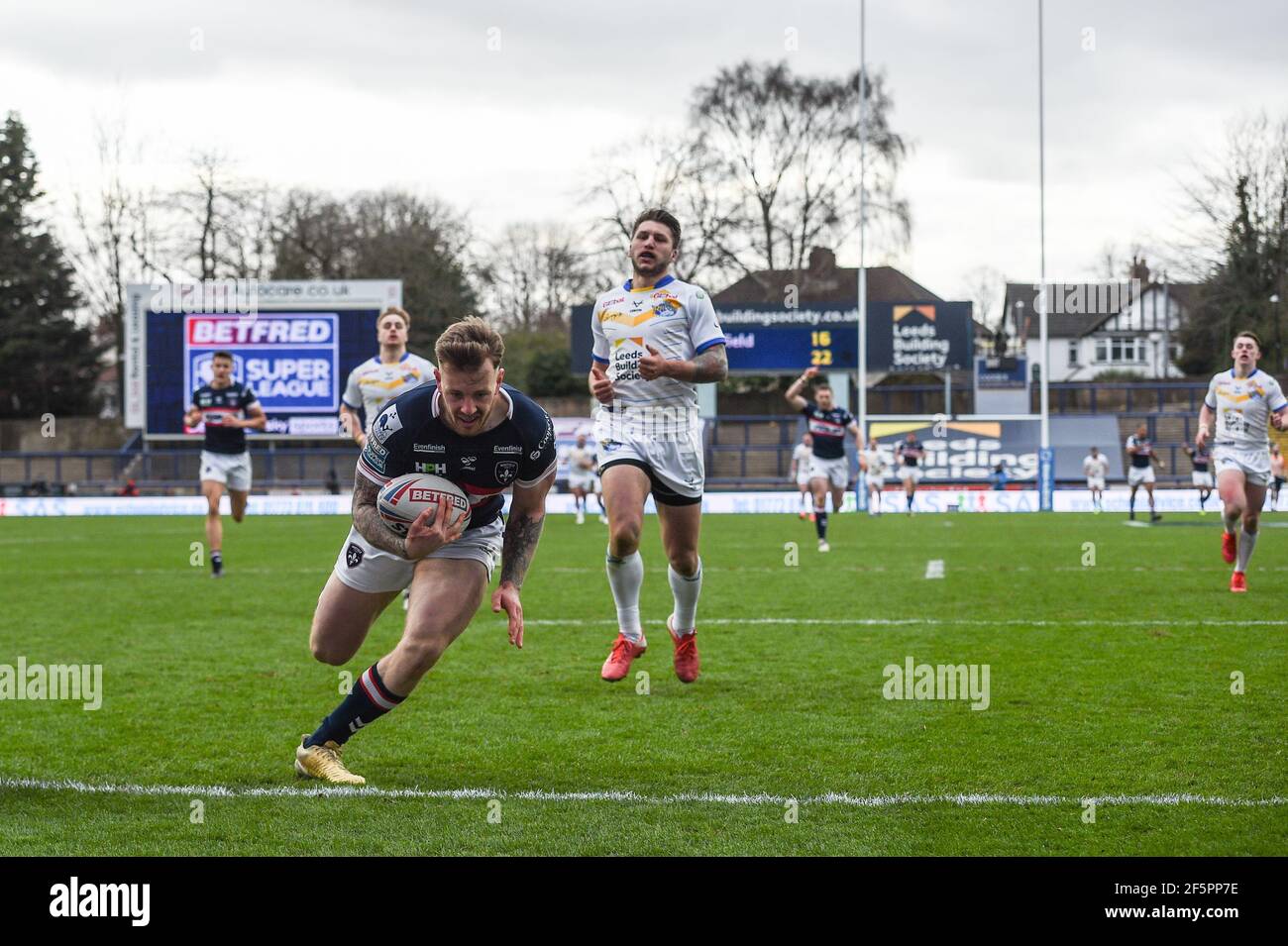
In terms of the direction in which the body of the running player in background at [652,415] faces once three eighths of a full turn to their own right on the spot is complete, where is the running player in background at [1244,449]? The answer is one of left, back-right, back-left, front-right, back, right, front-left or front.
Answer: right

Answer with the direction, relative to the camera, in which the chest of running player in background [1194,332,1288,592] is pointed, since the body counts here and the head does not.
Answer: toward the camera

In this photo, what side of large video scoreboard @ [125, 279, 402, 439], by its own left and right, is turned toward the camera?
front

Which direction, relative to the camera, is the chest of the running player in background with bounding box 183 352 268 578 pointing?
toward the camera

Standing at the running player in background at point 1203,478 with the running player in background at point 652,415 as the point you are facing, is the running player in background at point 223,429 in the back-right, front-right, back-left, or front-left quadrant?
front-right

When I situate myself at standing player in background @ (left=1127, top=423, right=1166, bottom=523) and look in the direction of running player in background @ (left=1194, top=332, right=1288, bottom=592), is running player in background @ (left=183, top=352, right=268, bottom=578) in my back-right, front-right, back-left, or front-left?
front-right

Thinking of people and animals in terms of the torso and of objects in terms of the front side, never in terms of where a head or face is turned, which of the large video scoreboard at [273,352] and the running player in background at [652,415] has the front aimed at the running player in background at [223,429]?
the large video scoreboard

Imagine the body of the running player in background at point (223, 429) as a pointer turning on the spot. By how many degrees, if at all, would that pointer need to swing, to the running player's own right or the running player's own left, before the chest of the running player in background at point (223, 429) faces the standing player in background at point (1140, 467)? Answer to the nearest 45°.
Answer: approximately 135° to the running player's own left

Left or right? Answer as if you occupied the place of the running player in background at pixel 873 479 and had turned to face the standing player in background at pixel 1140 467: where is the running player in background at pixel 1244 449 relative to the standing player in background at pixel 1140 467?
right

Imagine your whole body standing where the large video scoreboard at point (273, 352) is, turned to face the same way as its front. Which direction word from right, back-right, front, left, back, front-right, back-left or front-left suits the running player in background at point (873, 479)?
front-left
